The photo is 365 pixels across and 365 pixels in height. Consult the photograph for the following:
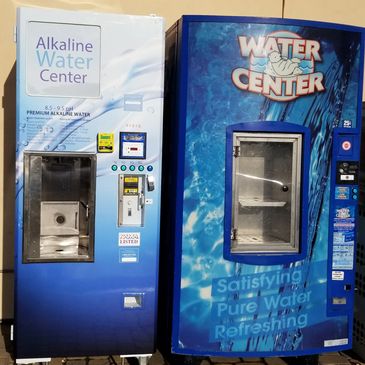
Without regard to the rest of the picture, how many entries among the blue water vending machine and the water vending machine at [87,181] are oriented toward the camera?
2

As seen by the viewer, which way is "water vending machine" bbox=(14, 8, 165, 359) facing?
toward the camera

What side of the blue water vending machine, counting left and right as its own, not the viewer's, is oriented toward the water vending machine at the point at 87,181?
right

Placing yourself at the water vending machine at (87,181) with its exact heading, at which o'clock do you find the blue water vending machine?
The blue water vending machine is roughly at 9 o'clock from the water vending machine.
